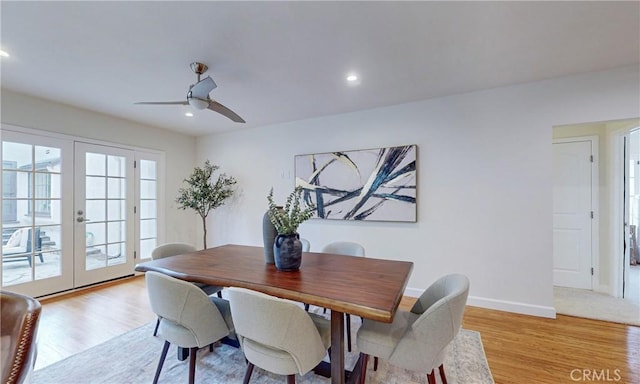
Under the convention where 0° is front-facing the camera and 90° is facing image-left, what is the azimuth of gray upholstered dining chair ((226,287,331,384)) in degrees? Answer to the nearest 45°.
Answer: approximately 225°

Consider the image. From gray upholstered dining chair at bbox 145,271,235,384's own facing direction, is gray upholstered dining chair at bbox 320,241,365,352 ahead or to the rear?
ahead

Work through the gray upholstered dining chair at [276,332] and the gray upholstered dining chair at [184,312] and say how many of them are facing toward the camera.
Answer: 0

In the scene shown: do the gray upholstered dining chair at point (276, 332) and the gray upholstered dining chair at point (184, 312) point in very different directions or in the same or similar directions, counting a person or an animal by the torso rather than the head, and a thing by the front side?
same or similar directions

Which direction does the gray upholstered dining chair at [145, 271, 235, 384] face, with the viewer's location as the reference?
facing away from the viewer and to the right of the viewer

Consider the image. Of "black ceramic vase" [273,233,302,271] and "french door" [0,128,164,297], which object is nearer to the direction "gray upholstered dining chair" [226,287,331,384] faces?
the black ceramic vase

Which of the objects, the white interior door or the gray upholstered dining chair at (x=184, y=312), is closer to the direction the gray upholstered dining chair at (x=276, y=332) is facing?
the white interior door

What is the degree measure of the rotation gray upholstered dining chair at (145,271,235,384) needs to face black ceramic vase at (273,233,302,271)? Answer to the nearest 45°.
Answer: approximately 45° to its right

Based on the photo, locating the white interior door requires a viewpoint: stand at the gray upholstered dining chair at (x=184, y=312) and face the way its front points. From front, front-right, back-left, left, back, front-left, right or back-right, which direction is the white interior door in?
front-right

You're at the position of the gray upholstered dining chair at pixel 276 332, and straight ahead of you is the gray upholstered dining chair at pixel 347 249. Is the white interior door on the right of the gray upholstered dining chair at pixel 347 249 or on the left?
right

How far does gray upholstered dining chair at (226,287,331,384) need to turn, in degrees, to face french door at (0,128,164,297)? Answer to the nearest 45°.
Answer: approximately 90° to its left

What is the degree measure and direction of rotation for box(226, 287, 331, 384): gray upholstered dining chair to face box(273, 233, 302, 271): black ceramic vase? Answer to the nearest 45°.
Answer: approximately 45° to its left

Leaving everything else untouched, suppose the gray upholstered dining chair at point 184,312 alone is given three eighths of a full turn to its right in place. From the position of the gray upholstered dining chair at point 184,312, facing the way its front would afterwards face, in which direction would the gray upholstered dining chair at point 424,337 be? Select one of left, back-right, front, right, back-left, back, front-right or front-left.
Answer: front-left

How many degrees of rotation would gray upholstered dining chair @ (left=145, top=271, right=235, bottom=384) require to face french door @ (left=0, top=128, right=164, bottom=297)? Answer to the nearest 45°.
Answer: approximately 90° to its left
